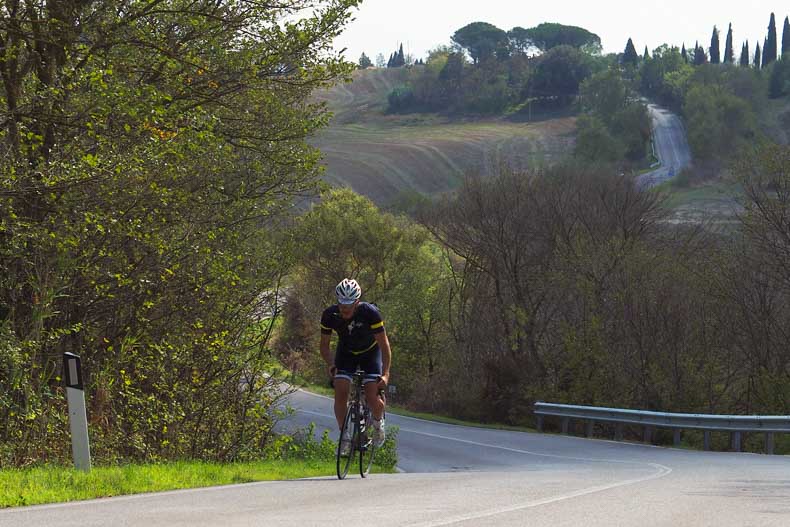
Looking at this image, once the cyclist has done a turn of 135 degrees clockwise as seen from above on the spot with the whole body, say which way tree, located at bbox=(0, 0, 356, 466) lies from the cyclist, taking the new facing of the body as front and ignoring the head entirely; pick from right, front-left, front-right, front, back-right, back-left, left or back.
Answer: front

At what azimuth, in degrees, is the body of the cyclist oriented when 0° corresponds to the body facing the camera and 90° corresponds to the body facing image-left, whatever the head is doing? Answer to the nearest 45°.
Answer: approximately 0°

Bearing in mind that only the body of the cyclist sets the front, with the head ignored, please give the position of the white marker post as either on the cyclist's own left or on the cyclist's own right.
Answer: on the cyclist's own right

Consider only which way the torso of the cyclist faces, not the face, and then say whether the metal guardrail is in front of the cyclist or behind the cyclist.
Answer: behind
